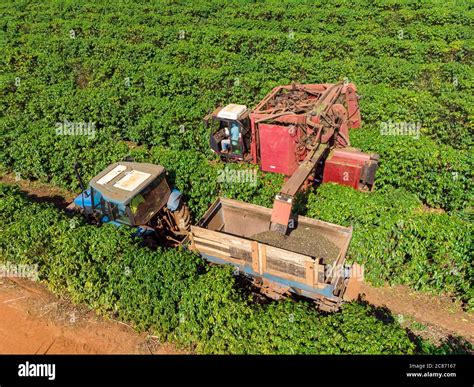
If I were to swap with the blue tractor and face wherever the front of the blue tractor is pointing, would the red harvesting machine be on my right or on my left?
on my right

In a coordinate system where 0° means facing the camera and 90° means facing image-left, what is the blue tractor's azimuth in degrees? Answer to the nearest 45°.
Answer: approximately 135°

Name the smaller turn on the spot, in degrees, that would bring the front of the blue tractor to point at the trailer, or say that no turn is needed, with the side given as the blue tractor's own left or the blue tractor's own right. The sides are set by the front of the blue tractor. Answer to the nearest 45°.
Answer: approximately 180°
